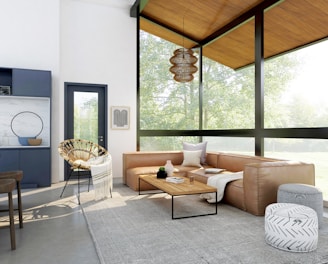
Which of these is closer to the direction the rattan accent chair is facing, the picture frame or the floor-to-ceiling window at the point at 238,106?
the floor-to-ceiling window

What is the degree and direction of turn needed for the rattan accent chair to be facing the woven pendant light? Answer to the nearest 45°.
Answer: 0° — it already faces it

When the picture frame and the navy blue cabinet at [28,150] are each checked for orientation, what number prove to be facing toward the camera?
2

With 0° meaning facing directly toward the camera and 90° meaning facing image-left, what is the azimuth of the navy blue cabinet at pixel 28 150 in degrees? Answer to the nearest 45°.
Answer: approximately 0°

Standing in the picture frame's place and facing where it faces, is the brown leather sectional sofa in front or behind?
in front

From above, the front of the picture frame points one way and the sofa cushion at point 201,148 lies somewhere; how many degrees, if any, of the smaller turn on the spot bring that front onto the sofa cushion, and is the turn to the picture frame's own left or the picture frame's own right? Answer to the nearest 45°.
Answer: approximately 45° to the picture frame's own left

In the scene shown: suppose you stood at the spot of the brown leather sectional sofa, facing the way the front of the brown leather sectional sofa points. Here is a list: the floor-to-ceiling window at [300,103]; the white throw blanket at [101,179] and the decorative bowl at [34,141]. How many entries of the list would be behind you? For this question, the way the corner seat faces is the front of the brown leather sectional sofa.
1

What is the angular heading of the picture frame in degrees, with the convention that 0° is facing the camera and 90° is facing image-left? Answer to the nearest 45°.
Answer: approximately 0°

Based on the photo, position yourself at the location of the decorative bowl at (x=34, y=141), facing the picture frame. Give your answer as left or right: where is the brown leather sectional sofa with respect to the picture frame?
right

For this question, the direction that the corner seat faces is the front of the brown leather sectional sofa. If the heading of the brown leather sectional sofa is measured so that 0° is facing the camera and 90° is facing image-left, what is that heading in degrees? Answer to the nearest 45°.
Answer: approximately 45°
